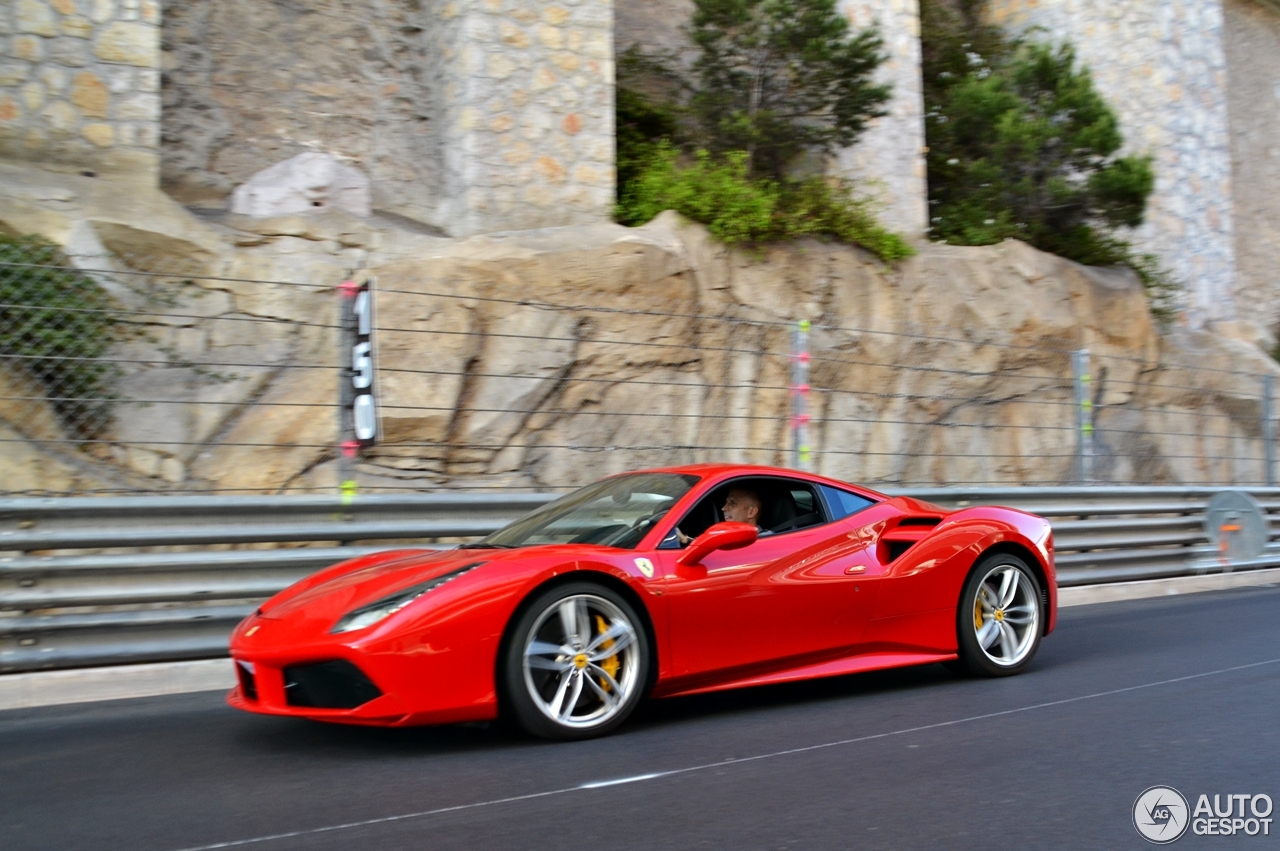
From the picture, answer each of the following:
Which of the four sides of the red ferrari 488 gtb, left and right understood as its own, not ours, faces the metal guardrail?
right

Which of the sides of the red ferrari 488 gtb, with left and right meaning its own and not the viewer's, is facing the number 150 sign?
right

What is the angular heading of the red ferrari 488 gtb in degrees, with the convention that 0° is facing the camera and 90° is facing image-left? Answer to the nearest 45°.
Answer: approximately 45°

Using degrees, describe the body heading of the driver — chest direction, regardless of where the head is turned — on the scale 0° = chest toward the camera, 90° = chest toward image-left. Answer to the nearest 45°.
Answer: approximately 90°

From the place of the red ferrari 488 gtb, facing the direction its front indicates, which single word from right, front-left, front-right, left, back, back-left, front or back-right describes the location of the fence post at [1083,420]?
back

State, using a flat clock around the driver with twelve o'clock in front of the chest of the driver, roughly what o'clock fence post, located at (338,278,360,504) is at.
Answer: The fence post is roughly at 1 o'clock from the driver.

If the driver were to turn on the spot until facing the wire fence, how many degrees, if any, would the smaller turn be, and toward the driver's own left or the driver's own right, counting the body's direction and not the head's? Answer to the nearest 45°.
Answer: approximately 45° to the driver's own right

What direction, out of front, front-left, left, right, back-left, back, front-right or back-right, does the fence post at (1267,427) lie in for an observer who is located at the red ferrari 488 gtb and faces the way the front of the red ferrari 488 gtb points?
back
